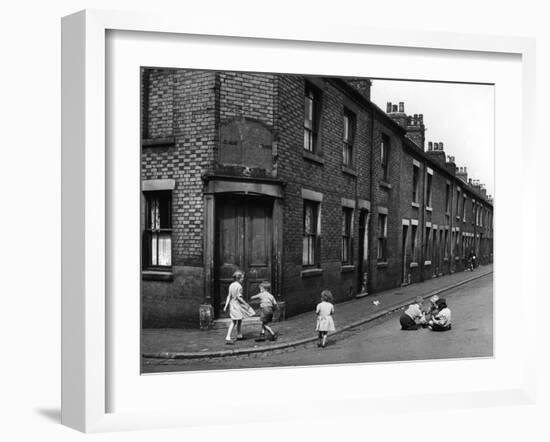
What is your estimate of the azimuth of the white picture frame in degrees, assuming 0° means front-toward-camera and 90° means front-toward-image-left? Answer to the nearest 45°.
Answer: approximately 315°
